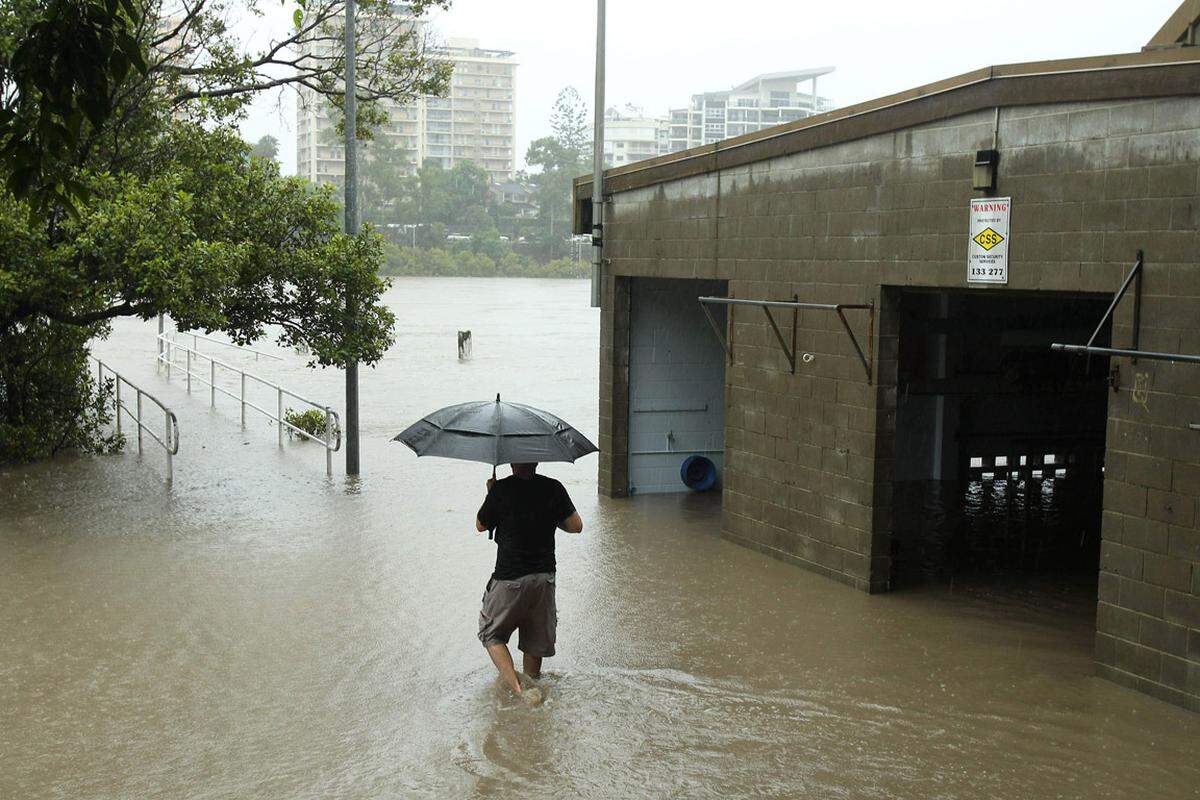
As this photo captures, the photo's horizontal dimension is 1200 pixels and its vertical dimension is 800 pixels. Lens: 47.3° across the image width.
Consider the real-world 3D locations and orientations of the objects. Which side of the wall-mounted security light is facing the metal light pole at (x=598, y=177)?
right

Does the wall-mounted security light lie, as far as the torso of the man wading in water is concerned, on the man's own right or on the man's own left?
on the man's own right

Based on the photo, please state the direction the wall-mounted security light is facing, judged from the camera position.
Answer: facing the viewer and to the left of the viewer

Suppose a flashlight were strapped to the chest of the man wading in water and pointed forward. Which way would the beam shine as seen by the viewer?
away from the camera

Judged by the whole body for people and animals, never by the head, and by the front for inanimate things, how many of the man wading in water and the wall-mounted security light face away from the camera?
1

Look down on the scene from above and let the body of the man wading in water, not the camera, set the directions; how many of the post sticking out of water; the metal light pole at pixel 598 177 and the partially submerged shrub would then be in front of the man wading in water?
3

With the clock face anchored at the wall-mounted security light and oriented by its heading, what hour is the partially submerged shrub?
The partially submerged shrub is roughly at 3 o'clock from the wall-mounted security light.

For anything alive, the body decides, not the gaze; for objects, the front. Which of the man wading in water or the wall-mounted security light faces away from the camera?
the man wading in water

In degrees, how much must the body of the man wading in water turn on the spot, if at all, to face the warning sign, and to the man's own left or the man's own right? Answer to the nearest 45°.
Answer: approximately 45° to the man's own right

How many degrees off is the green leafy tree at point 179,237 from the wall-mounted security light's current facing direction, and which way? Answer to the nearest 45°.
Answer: approximately 90° to its right

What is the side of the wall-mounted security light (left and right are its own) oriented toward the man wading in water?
front

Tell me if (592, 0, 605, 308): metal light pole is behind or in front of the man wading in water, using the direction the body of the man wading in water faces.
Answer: in front

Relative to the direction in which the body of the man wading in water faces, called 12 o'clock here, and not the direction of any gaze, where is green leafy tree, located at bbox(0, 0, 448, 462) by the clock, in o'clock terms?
The green leafy tree is roughly at 11 o'clock from the man wading in water.
